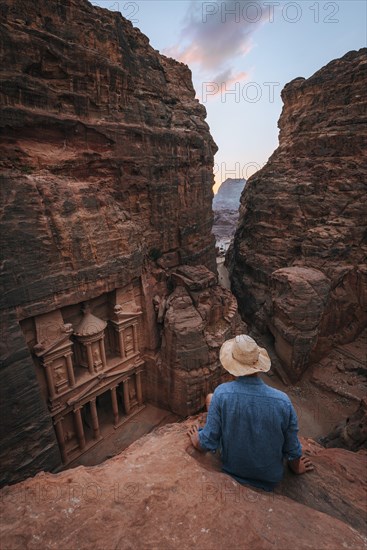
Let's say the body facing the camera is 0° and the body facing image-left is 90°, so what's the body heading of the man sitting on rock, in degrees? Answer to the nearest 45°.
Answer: approximately 180°

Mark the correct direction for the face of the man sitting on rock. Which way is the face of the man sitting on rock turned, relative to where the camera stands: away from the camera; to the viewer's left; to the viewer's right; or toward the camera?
away from the camera

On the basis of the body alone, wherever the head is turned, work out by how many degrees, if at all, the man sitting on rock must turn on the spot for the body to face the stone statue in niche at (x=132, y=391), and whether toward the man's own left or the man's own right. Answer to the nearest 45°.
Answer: approximately 45° to the man's own left
